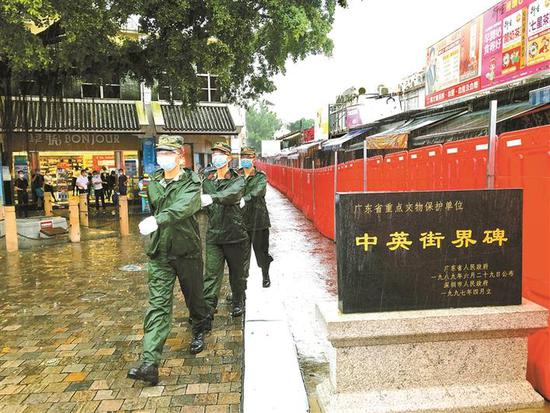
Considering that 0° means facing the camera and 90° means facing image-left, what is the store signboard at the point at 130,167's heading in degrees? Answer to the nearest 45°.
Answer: approximately 0°

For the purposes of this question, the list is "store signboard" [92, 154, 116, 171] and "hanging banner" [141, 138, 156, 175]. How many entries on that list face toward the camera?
2

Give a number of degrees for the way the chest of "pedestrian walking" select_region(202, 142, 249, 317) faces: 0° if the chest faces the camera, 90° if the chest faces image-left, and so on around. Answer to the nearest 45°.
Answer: approximately 45°

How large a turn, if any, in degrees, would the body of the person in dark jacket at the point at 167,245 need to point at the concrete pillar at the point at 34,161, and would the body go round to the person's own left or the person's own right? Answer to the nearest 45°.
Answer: approximately 135° to the person's own right

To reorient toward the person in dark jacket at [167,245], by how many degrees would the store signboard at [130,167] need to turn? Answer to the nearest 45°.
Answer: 0° — it already faces them

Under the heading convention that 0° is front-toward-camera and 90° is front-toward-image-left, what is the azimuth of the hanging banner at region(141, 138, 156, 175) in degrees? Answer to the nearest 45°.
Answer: approximately 0°

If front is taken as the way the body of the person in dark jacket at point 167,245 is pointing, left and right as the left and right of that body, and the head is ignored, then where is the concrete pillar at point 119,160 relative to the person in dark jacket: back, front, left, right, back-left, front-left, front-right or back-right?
back-right

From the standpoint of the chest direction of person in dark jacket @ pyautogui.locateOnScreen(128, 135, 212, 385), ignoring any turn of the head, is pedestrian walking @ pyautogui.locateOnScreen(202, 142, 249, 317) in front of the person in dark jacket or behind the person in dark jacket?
behind

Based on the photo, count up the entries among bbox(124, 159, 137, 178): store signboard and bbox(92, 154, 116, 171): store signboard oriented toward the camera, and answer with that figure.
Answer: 2
